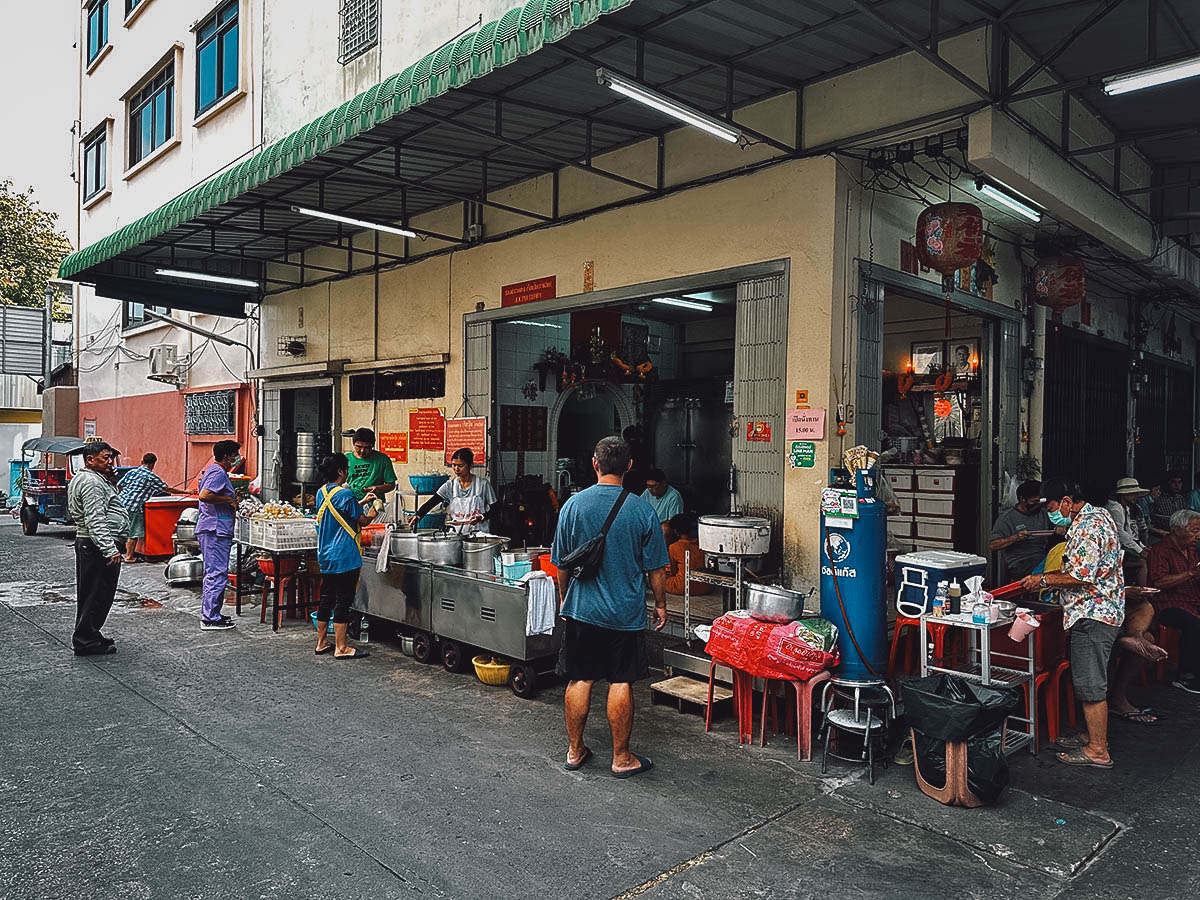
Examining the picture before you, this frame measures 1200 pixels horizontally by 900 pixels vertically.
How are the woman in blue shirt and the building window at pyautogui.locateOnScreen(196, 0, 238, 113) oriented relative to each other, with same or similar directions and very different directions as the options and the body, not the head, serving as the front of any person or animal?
very different directions

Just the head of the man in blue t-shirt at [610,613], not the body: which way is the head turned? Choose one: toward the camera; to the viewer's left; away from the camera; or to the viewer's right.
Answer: away from the camera

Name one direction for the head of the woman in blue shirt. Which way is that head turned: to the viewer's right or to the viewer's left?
to the viewer's right

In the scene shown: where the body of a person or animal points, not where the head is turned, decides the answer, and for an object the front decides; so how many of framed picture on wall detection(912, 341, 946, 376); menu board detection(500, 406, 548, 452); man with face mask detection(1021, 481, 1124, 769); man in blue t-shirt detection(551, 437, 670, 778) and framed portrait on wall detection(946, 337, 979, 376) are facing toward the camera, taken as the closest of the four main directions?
3

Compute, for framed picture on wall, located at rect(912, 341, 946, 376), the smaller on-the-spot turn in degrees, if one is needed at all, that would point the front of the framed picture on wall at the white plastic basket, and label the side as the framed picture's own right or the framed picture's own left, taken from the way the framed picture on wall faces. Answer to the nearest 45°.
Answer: approximately 45° to the framed picture's own right

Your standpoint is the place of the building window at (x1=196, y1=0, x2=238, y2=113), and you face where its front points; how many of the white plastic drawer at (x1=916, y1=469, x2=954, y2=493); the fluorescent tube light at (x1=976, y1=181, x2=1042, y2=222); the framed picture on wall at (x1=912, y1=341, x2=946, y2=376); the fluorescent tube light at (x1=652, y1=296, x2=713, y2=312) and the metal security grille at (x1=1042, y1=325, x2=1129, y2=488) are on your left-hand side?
5

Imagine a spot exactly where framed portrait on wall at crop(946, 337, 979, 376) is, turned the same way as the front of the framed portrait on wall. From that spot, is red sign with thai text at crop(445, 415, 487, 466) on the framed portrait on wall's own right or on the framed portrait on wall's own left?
on the framed portrait on wall's own right

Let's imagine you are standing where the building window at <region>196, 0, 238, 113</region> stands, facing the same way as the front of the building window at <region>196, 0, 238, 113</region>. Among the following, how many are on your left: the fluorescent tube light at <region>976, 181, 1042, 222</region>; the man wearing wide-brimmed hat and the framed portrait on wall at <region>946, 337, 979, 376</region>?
3

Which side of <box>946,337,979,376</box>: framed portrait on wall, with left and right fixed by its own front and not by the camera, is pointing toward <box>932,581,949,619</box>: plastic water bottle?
front

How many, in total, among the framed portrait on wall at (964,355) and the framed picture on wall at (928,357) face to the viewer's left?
0

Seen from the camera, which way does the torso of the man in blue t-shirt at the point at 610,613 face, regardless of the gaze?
away from the camera
